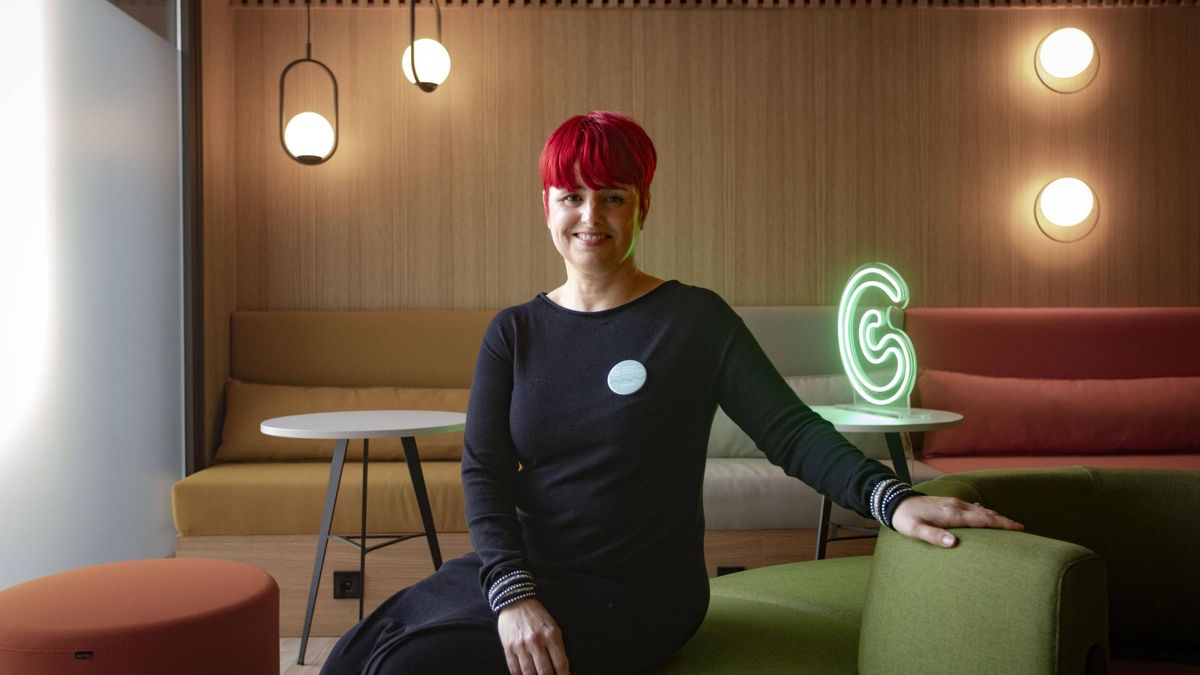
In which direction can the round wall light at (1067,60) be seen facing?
toward the camera

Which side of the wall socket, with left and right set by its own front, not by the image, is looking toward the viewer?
front

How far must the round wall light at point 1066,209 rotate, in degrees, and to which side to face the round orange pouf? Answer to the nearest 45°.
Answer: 0° — it already faces it

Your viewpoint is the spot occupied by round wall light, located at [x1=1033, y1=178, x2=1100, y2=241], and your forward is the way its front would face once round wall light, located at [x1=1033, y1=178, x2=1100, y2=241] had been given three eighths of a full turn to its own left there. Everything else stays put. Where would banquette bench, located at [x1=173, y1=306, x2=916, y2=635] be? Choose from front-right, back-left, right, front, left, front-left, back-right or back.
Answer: back

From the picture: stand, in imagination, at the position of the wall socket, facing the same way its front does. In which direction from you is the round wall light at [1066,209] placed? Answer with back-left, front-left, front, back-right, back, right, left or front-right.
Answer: left

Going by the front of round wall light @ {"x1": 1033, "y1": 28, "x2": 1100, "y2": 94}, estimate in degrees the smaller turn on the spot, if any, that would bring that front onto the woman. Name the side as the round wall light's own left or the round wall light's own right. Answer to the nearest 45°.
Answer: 0° — it already faces them

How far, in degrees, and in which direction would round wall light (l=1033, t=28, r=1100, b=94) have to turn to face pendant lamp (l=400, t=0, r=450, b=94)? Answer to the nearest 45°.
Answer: approximately 45° to its right

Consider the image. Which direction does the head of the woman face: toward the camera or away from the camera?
toward the camera

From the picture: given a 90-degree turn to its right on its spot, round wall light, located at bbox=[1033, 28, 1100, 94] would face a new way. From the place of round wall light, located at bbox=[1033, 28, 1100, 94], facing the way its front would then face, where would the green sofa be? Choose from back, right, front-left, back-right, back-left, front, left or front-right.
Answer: left

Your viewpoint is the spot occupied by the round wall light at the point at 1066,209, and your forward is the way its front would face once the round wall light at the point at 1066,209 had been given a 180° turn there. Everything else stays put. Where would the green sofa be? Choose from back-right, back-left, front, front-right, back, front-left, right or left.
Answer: back

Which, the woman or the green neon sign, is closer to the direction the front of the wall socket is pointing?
the woman

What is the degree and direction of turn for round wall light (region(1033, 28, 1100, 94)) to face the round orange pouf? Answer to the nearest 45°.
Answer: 0° — it already faces it

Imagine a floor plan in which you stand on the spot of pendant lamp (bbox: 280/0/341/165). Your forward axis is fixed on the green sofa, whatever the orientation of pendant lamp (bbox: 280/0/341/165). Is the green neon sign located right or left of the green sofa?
left

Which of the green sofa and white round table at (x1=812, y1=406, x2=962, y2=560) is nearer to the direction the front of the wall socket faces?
the green sofa

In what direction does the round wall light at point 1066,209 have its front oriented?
toward the camera
